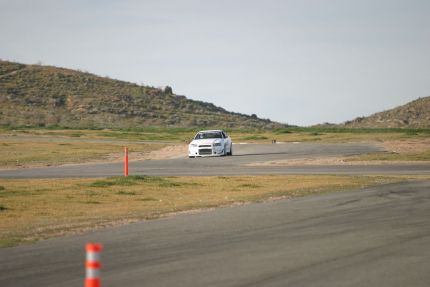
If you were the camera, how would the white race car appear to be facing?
facing the viewer
